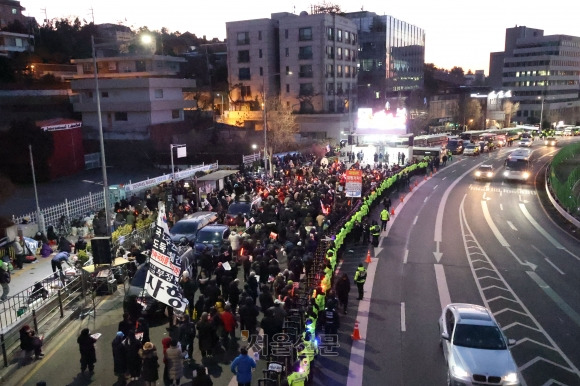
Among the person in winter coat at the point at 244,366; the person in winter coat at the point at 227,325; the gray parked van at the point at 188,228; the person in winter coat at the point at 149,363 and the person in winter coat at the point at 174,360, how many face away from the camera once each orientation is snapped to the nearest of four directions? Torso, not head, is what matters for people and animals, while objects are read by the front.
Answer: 4

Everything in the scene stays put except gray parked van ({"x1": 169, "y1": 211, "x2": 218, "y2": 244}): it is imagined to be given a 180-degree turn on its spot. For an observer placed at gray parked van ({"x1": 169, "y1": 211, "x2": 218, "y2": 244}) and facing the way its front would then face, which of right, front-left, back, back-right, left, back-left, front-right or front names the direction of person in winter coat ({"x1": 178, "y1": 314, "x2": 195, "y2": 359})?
back-right

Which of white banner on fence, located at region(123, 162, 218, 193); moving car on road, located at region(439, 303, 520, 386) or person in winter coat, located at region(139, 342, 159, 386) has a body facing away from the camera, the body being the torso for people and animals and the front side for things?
the person in winter coat

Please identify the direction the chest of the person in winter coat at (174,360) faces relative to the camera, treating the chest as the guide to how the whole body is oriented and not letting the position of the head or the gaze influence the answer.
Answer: away from the camera

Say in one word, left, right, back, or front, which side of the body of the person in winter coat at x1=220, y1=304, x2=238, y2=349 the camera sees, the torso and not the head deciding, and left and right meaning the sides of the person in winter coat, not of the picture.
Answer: back

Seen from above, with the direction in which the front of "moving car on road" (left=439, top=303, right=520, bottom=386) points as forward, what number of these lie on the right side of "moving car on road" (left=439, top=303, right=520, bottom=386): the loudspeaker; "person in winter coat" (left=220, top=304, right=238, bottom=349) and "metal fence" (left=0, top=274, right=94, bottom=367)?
3

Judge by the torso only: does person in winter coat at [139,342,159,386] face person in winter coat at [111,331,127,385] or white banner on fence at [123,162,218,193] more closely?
the white banner on fence

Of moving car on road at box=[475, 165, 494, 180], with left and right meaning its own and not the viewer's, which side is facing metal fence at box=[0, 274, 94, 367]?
front

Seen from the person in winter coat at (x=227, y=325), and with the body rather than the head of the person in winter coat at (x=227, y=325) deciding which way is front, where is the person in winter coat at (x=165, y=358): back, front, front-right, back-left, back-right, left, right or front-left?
back-left

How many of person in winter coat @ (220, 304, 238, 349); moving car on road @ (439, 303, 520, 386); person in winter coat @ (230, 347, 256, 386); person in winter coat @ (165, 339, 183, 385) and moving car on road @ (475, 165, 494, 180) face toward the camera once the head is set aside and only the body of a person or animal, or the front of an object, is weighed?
2

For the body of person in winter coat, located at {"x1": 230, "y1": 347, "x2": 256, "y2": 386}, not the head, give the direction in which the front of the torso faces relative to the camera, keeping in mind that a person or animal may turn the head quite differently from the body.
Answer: away from the camera

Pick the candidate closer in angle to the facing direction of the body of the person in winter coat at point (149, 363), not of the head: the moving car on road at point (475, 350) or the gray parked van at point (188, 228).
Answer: the gray parked van

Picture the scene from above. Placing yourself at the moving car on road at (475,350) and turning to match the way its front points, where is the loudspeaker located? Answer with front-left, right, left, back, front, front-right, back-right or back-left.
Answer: right

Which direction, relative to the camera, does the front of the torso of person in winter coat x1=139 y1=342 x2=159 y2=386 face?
away from the camera

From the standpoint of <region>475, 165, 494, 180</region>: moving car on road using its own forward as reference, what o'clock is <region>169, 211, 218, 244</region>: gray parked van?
The gray parked van is roughly at 1 o'clock from the moving car on road.

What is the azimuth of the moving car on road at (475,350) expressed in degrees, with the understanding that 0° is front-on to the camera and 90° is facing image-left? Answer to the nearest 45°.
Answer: approximately 0°

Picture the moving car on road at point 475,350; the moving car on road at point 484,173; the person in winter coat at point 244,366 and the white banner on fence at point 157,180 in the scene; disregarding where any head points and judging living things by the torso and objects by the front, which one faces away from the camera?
the person in winter coat
